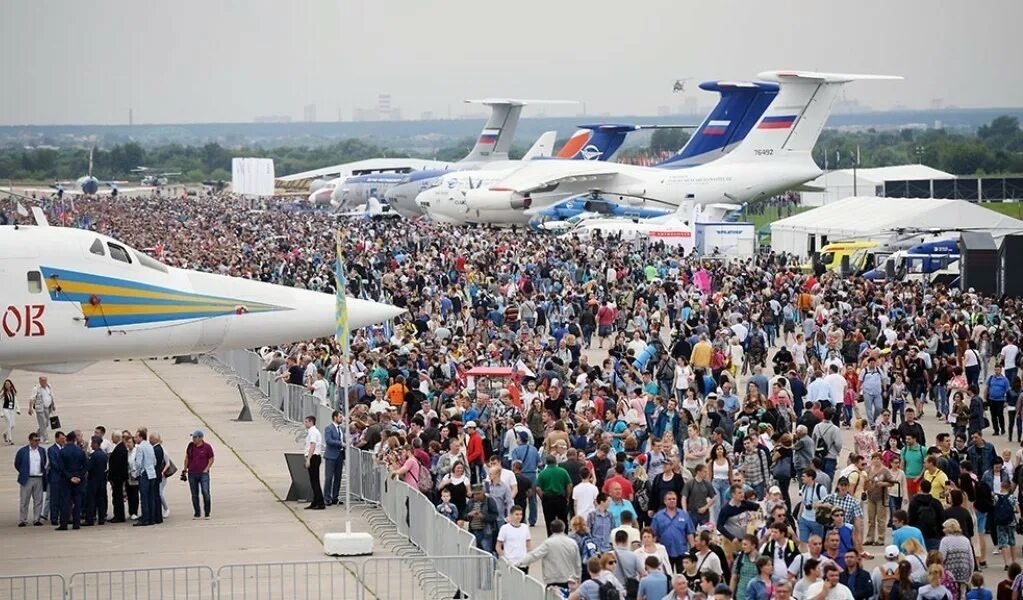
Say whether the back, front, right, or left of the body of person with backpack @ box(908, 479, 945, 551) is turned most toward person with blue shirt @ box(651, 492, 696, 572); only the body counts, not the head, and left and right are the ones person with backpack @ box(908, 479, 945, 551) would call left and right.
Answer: left

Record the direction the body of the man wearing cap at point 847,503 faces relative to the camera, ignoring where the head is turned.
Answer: toward the camera

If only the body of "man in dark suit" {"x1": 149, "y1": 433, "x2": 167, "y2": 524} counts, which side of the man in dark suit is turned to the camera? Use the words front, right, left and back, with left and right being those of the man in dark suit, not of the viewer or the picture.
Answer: left

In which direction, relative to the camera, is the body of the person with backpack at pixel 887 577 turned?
away from the camera

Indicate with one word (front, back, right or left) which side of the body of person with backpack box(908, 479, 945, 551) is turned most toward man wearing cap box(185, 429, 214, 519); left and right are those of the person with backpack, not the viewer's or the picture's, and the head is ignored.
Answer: left

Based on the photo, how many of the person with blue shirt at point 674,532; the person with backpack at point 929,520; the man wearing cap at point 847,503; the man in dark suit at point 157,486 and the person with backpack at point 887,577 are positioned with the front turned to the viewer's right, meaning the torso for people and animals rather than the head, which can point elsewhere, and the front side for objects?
0

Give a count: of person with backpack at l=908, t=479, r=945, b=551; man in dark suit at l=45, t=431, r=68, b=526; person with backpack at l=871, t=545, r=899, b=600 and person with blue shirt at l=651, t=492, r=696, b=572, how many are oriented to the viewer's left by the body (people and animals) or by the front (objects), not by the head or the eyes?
0

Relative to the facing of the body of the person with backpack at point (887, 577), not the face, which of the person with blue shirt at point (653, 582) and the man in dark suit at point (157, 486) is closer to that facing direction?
the man in dark suit

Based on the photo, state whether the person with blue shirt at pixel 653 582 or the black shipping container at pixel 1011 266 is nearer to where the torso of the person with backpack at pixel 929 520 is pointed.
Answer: the black shipping container

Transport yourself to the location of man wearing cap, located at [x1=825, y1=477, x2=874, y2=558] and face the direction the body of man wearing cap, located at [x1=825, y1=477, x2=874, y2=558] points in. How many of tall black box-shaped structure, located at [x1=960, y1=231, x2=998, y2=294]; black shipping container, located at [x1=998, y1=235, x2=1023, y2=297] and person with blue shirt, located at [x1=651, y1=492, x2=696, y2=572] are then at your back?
2

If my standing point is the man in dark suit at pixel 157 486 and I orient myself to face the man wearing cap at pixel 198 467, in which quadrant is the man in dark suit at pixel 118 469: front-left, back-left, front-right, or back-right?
back-left

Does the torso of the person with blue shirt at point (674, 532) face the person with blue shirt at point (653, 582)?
yes

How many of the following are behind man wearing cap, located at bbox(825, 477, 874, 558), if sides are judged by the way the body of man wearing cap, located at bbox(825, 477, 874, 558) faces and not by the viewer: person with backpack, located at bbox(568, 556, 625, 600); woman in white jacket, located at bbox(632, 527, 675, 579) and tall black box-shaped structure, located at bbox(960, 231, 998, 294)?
1

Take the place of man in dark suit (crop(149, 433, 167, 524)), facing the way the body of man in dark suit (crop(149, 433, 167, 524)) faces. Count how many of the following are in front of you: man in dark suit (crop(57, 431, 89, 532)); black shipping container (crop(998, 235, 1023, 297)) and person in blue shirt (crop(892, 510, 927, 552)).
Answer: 1

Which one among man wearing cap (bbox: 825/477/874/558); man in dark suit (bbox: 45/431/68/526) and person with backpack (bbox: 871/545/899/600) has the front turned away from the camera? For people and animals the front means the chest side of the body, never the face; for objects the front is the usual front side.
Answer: the person with backpack

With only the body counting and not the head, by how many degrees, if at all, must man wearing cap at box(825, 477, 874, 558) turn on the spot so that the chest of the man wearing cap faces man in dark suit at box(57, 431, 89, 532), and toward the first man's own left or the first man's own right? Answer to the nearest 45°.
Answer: approximately 90° to the first man's own right
